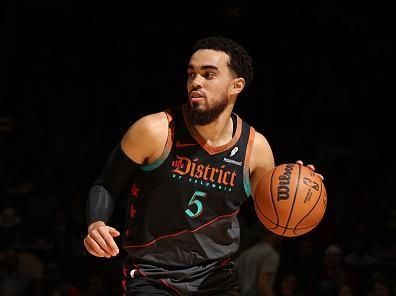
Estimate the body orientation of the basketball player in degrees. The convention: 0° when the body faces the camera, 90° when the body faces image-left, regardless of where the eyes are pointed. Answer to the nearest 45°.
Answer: approximately 0°
